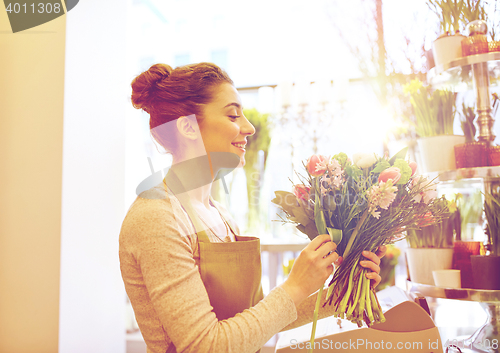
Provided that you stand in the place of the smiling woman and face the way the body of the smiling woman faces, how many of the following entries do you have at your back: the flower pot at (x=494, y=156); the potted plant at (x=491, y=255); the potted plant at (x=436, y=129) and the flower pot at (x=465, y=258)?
0

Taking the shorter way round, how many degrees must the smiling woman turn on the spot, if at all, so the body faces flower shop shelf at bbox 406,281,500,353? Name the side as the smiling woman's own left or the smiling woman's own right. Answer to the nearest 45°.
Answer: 0° — they already face it

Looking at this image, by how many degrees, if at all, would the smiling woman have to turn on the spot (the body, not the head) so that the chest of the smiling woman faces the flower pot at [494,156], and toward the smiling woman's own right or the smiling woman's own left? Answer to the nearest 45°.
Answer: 0° — they already face it

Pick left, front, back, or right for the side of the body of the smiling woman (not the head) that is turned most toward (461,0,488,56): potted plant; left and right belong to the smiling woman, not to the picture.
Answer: front

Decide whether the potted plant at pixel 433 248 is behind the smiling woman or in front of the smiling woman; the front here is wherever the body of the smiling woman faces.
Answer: in front

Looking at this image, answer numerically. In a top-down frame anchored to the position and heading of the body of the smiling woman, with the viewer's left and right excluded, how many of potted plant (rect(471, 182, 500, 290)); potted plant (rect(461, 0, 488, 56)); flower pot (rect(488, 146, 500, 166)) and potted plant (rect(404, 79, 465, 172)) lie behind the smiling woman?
0

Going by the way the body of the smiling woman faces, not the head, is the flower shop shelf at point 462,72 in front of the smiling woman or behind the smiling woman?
in front

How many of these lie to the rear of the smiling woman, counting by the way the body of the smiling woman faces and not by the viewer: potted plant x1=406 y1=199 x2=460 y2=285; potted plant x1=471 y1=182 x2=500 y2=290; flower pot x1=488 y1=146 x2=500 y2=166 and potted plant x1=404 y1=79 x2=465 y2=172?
0

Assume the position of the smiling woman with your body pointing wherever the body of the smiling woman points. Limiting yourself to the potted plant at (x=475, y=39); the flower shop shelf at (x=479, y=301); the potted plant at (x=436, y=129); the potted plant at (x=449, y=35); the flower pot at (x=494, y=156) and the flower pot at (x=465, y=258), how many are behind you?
0

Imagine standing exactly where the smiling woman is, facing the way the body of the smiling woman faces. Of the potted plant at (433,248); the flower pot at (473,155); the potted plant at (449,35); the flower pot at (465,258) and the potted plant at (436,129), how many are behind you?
0

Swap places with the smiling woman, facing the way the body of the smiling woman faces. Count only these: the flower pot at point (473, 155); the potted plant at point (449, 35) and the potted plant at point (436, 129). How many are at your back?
0

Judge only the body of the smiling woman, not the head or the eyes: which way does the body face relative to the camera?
to the viewer's right

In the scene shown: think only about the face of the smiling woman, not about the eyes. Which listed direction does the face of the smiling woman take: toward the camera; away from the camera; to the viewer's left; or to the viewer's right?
to the viewer's right

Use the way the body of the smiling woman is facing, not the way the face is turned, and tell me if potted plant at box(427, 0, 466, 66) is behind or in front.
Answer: in front

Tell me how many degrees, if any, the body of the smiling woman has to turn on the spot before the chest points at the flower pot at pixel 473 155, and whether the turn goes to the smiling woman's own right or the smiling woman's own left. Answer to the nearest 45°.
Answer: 0° — they already face it
